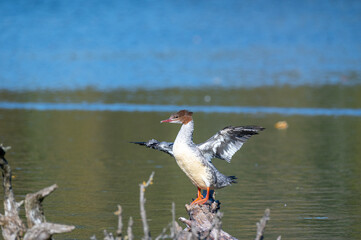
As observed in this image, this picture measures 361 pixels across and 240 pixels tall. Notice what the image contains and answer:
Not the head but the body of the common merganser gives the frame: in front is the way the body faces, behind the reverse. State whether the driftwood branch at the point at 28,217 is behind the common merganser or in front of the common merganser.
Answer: in front

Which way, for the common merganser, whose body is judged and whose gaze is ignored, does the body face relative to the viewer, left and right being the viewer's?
facing the viewer and to the left of the viewer
